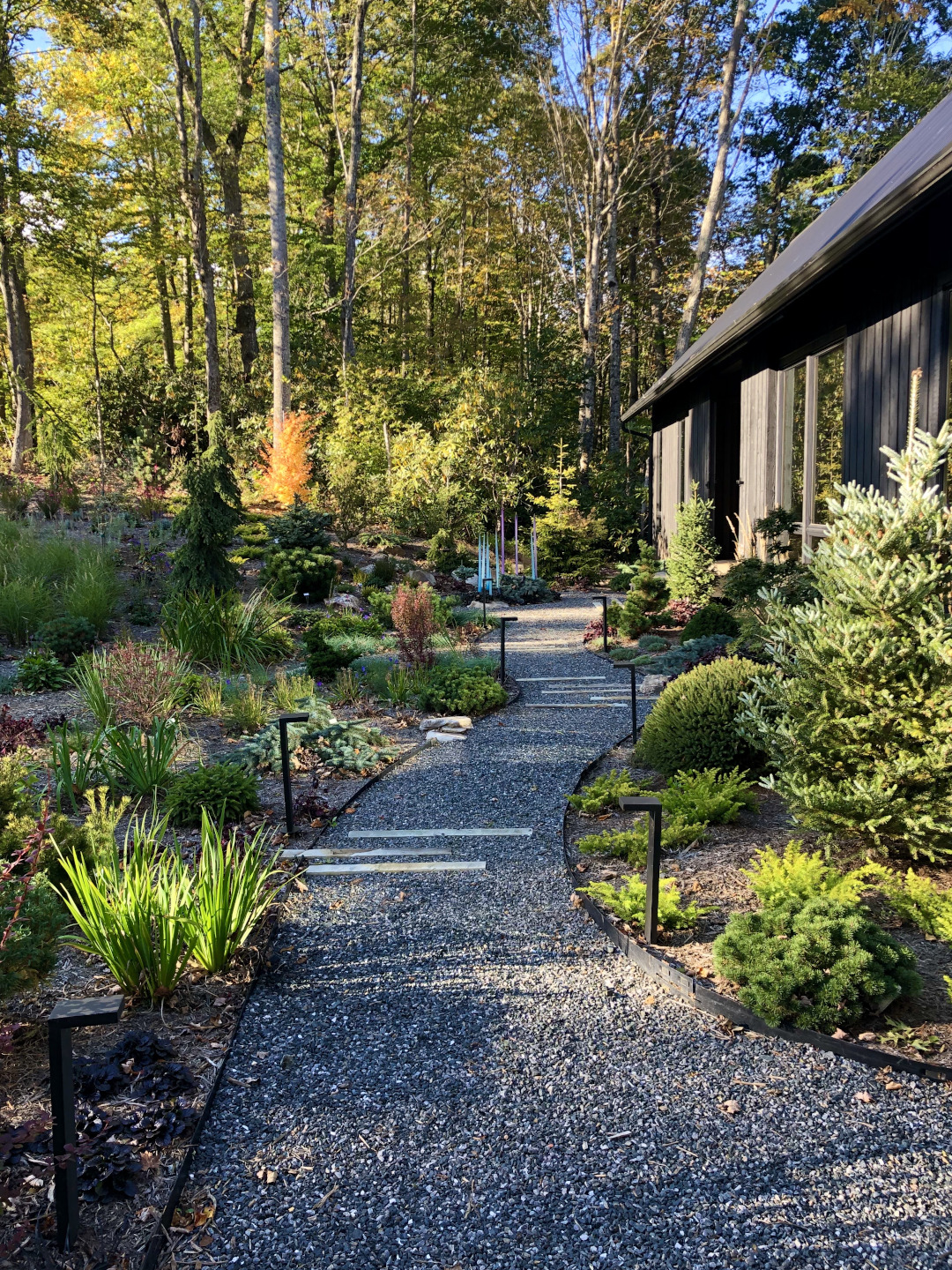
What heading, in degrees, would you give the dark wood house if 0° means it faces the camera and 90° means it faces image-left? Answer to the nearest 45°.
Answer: approximately 45°

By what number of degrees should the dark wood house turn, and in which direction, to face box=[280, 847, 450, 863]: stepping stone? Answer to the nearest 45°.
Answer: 0° — it already faces it

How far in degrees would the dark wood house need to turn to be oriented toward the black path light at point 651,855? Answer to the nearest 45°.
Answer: approximately 45° to its left

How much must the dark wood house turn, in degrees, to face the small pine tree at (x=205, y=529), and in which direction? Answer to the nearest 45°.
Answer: approximately 45° to its right

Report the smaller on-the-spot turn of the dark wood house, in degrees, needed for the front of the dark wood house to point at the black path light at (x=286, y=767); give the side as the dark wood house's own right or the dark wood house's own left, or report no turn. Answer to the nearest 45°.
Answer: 0° — it already faces it

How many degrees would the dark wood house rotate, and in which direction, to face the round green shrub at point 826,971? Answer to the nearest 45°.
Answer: approximately 45° to its left

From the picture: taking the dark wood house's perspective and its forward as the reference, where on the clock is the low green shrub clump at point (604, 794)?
The low green shrub clump is roughly at 11 o'clock from the dark wood house.

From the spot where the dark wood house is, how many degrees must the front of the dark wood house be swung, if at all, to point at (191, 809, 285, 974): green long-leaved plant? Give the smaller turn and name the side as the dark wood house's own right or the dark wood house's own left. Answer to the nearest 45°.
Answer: approximately 45° to the dark wood house's own left

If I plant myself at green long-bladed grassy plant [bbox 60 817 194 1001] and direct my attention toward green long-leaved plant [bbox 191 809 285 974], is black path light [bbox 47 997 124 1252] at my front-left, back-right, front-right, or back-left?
back-right

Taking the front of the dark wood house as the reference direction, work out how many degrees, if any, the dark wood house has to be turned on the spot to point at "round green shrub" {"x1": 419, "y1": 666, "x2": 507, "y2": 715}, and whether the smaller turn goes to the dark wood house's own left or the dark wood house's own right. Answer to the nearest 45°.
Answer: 0° — it already faces it
